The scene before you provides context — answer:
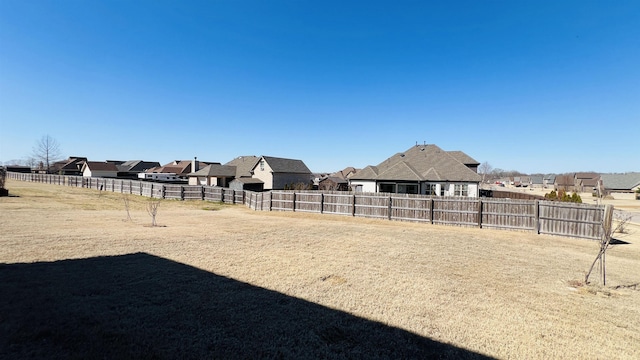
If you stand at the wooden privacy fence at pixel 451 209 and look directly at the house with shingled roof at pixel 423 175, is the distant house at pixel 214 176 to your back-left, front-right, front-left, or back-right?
front-left

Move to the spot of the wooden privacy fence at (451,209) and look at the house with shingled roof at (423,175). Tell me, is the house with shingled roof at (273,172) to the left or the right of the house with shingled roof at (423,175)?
left

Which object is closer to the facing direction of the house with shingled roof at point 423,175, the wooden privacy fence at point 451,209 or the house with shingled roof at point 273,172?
the house with shingled roof

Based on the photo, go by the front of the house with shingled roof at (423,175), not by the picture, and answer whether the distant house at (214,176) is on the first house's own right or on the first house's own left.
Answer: on the first house's own left

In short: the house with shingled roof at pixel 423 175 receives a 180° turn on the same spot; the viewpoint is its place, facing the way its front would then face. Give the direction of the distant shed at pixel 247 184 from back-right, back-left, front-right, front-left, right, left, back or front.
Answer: right

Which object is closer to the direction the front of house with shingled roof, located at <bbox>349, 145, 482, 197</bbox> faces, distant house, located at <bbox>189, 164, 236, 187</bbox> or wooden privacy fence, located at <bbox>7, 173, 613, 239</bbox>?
the distant house

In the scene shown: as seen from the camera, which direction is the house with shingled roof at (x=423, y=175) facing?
away from the camera

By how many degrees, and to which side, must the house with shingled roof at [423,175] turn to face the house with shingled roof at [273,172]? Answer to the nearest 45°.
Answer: approximately 90° to its left

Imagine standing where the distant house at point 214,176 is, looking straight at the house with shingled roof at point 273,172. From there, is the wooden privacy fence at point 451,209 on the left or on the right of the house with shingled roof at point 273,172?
right

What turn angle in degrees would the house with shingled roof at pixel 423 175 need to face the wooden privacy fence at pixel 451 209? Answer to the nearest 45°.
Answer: approximately 180°
